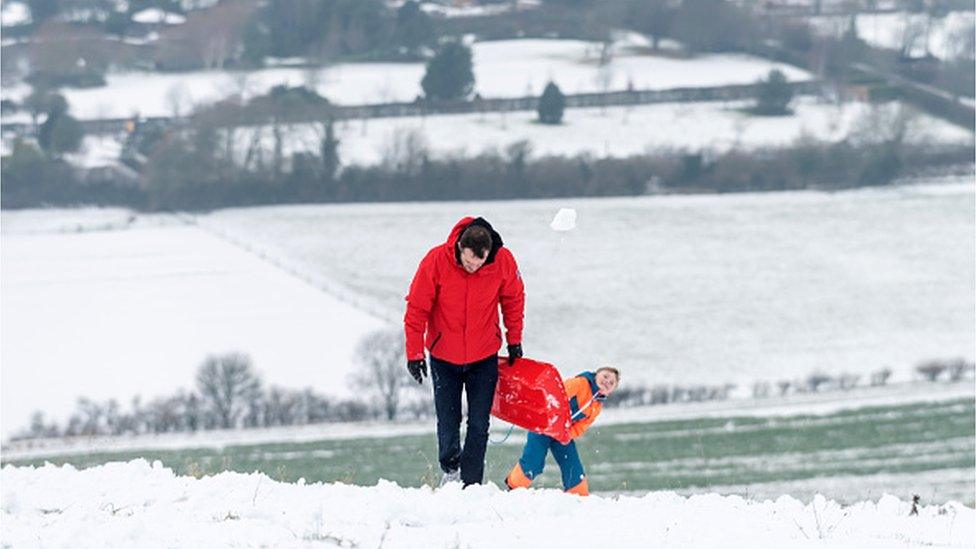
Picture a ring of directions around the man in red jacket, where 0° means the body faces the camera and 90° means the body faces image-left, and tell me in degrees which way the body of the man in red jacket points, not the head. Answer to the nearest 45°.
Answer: approximately 0°

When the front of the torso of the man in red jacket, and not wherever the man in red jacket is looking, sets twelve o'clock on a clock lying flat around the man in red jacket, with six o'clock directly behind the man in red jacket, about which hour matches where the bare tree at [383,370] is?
The bare tree is roughly at 6 o'clock from the man in red jacket.

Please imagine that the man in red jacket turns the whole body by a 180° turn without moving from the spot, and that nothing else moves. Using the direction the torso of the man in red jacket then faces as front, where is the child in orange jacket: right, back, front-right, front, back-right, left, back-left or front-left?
front-right

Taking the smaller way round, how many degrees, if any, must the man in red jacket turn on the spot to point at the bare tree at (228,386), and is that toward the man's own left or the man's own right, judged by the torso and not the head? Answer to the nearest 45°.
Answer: approximately 180°
